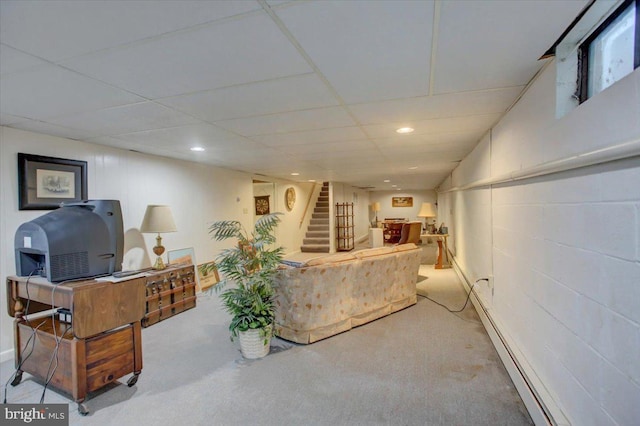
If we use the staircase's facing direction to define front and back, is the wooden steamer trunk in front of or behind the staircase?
in front

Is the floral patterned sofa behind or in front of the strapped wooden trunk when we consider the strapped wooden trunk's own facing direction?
in front

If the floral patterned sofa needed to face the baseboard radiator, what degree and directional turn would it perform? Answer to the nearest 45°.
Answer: approximately 180°

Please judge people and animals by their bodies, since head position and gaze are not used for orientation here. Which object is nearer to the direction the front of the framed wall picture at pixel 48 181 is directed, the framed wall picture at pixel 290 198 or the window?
the window

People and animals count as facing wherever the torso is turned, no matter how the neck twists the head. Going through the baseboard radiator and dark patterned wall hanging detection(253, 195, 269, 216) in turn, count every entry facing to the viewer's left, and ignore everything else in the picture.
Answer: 1

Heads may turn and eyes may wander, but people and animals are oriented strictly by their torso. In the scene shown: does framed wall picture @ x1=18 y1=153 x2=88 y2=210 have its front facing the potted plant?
yes

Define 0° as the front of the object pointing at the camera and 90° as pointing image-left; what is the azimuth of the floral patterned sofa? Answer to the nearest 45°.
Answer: approximately 135°

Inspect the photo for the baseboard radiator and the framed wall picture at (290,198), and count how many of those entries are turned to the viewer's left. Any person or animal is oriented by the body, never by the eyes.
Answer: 1

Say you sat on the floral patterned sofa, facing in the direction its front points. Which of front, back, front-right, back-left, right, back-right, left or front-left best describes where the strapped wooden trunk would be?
front-left

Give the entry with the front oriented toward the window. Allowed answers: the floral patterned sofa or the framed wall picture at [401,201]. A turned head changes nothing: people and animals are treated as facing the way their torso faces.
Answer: the framed wall picture

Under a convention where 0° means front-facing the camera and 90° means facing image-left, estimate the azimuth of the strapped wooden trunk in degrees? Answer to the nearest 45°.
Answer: approximately 315°
